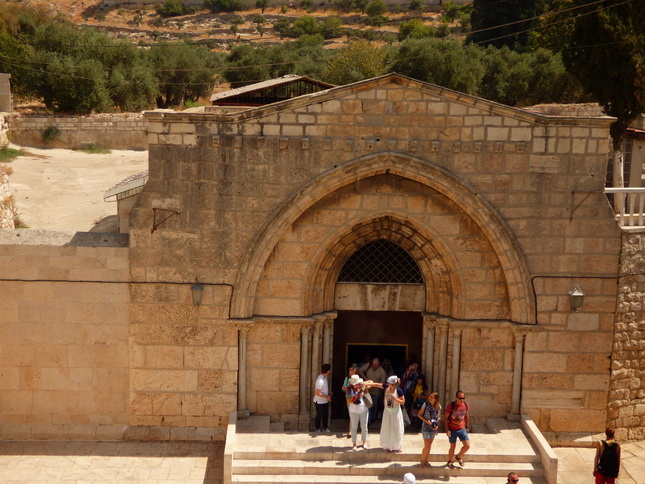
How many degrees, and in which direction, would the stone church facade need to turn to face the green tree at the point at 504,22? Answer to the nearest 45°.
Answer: approximately 180°

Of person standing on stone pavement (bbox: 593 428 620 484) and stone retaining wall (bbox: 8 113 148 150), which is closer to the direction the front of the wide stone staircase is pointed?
the person standing on stone pavement

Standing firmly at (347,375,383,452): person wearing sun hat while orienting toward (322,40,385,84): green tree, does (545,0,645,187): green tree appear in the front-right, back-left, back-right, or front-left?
front-right

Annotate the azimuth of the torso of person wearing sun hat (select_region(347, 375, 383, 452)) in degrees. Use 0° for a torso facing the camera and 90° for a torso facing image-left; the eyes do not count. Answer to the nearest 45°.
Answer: approximately 315°

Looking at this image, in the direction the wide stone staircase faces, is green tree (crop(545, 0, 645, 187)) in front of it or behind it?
behind

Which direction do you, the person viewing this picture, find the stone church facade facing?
facing the viewer

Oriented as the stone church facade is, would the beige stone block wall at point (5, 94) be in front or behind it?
behind

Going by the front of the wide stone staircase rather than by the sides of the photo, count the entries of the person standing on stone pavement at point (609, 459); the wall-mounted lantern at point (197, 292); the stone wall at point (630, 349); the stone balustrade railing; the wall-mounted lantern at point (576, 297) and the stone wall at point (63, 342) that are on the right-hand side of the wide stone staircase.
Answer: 2

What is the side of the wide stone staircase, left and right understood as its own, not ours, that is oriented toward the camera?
front

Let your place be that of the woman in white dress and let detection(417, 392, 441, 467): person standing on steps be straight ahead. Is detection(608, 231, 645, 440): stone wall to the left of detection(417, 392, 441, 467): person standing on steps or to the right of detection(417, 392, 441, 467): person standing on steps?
left

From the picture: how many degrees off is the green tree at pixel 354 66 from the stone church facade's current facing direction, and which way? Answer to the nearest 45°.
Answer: approximately 180°

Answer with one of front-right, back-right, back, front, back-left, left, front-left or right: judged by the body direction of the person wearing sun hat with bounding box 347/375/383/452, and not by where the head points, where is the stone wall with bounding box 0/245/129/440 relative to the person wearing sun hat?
back-right

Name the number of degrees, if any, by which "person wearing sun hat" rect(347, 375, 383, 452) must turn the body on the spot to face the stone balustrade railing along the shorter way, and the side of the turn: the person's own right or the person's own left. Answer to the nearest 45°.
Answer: approximately 45° to the person's own left
